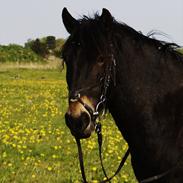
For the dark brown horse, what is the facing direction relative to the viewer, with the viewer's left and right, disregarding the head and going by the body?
facing the viewer and to the left of the viewer
